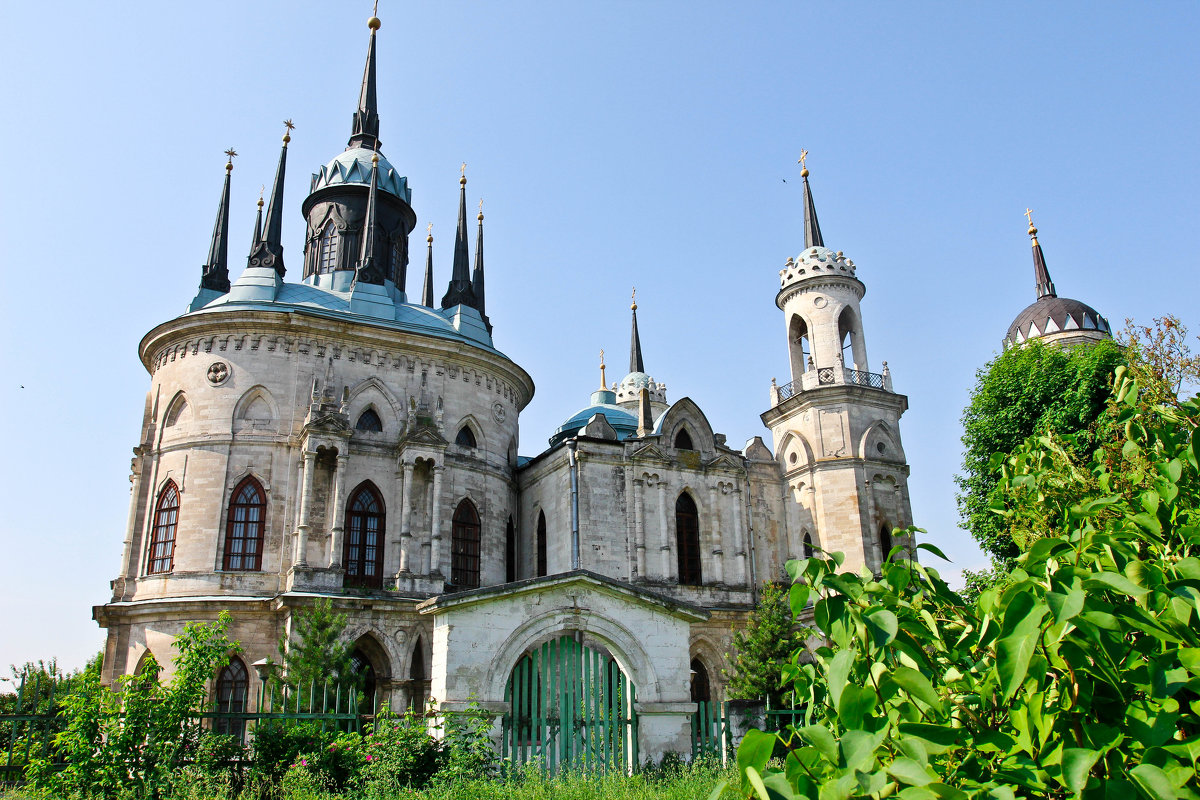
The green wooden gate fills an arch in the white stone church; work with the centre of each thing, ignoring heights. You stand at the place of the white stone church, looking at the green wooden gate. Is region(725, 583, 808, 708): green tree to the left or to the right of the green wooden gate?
left

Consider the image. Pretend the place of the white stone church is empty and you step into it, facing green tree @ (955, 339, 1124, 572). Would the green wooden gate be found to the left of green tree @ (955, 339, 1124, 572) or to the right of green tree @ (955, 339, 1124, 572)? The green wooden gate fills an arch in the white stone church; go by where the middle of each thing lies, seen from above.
right
